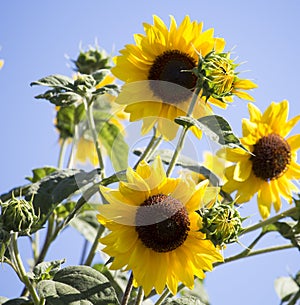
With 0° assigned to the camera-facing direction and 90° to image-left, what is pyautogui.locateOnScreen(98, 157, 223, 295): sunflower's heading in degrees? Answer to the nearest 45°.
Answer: approximately 0°
